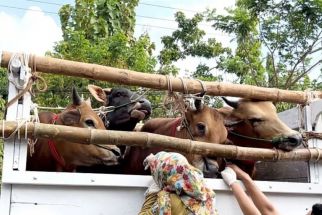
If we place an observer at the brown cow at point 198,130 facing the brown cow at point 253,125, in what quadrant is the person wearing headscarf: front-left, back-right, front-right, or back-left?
back-right

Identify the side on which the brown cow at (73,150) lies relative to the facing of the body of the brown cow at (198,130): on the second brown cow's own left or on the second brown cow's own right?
on the second brown cow's own right

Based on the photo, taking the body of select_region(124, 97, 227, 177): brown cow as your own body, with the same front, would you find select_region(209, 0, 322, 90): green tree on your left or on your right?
on your left

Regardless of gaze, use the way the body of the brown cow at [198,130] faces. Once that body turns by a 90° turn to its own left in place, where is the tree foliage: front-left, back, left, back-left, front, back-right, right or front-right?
front-left
